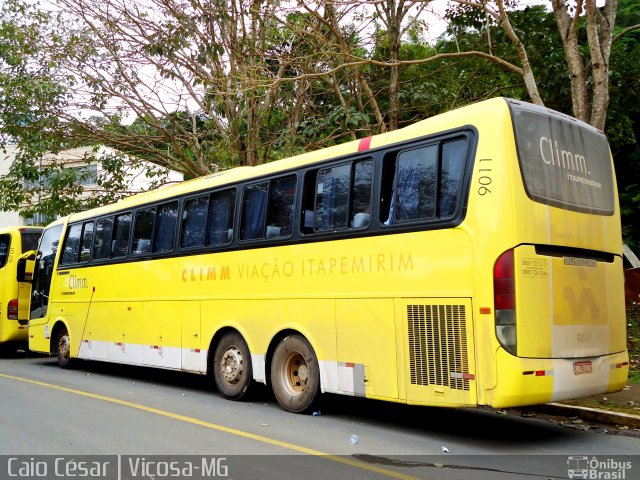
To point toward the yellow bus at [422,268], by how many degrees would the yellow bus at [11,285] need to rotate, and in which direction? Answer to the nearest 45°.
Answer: approximately 135° to its left

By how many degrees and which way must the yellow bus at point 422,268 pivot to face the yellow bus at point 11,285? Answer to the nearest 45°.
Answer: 0° — it already faces it

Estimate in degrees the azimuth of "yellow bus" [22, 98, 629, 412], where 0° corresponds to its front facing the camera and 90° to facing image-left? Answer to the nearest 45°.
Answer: approximately 135°
